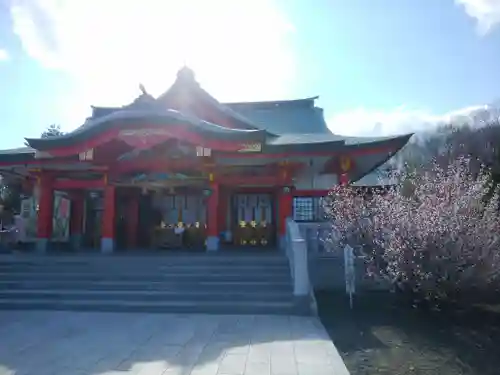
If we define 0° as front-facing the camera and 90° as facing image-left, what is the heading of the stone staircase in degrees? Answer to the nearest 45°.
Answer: approximately 0°

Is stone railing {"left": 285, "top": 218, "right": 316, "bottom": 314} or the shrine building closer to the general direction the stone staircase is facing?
the stone railing

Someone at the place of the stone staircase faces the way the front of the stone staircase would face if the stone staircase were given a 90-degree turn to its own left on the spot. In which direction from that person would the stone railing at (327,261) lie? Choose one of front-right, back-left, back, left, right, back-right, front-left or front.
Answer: front

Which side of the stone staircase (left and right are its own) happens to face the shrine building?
back

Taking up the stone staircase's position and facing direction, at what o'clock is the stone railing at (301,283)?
The stone railing is roughly at 10 o'clock from the stone staircase.
